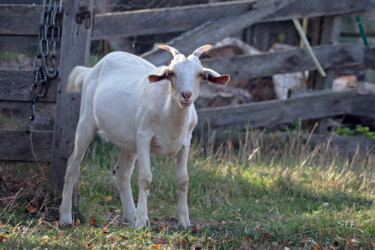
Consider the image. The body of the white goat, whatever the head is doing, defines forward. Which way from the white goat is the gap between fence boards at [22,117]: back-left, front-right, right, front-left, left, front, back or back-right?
back

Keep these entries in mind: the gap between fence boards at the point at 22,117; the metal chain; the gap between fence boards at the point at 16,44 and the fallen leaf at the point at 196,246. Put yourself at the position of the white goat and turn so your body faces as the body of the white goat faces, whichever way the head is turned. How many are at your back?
3

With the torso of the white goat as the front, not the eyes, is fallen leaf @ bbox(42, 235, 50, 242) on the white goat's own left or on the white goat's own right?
on the white goat's own right

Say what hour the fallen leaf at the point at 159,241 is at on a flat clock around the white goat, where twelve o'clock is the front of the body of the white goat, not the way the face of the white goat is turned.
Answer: The fallen leaf is roughly at 1 o'clock from the white goat.

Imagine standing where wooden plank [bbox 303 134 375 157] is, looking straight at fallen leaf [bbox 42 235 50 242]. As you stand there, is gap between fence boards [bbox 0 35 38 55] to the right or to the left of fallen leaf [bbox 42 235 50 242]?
right

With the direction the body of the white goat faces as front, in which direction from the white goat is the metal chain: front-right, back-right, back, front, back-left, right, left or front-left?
back

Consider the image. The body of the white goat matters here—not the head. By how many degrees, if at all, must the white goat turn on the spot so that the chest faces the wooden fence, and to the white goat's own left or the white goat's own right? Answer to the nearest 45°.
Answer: approximately 135° to the white goat's own left

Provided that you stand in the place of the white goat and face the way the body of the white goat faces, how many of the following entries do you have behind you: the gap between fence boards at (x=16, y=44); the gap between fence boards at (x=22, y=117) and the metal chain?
3

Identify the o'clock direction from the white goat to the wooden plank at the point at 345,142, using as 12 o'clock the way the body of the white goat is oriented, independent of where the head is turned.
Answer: The wooden plank is roughly at 9 o'clock from the white goat.

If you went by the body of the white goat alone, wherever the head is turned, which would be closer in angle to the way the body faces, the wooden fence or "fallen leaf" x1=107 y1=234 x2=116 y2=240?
the fallen leaf

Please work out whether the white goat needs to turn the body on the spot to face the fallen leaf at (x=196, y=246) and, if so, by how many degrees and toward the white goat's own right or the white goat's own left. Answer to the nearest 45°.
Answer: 0° — it already faces it
